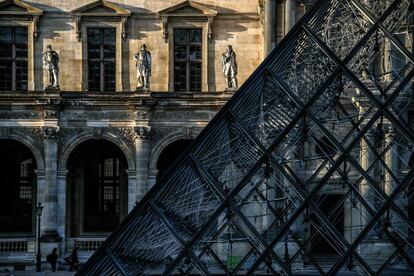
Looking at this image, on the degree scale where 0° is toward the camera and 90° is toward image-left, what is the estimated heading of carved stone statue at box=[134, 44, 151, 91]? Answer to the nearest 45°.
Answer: approximately 0°

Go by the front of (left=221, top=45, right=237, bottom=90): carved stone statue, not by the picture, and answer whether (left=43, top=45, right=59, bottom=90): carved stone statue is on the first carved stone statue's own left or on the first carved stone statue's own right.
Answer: on the first carved stone statue's own right

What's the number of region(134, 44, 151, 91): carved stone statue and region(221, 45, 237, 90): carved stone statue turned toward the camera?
2

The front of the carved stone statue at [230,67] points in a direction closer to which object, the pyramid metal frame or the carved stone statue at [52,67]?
the pyramid metal frame

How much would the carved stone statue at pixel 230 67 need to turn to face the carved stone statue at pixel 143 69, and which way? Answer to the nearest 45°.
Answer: approximately 90° to its right

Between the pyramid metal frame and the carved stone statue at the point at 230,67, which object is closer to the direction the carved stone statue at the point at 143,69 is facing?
the pyramid metal frame

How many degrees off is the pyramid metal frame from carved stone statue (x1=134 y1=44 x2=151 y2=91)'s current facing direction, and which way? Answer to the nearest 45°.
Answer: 0° — it already faces it
